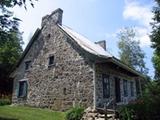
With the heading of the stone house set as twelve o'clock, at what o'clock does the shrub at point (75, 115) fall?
The shrub is roughly at 1 o'clock from the stone house.

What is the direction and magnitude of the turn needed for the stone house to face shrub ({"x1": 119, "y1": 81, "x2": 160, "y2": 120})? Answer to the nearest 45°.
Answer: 0° — it already faces it

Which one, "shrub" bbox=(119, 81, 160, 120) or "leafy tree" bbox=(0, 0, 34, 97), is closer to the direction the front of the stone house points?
the shrub

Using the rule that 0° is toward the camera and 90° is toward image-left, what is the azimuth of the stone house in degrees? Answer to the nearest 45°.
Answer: approximately 315°
